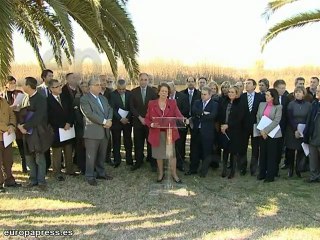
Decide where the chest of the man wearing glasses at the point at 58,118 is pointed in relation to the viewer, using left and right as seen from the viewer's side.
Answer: facing the viewer and to the right of the viewer

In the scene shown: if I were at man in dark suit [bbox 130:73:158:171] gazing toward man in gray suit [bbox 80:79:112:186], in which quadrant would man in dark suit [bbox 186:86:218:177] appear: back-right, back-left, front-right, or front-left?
back-left

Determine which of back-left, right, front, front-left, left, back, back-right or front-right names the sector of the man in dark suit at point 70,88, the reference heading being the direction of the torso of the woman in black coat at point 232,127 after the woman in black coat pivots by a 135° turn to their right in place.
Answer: left

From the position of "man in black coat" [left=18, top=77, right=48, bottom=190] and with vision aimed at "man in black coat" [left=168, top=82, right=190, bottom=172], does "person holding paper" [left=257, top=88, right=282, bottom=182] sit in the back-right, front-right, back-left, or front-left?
front-right

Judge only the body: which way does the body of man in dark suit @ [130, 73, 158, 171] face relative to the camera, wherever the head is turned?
toward the camera

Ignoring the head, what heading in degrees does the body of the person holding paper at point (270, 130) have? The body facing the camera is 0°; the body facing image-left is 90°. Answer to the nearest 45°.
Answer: approximately 45°

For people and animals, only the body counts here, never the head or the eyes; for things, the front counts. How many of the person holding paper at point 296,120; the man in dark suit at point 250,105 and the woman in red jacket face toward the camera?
3

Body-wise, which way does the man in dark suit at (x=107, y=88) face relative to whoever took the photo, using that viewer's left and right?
facing the viewer

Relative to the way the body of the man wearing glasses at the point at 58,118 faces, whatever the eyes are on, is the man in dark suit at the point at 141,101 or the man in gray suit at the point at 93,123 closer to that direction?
the man in gray suit

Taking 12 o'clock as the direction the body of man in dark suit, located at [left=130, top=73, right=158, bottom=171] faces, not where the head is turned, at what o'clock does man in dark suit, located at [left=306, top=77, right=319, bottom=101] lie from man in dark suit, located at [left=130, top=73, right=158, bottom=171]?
man in dark suit, located at [left=306, top=77, right=319, bottom=101] is roughly at 9 o'clock from man in dark suit, located at [left=130, top=73, right=158, bottom=171].

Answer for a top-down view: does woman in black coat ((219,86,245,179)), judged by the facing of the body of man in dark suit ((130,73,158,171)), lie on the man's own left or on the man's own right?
on the man's own left

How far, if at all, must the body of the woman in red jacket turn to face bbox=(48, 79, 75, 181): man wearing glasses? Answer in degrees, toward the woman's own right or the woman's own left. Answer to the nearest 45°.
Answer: approximately 90° to the woman's own right

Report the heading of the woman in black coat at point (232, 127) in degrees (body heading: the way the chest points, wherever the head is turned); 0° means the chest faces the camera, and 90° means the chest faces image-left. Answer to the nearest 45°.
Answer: approximately 45°

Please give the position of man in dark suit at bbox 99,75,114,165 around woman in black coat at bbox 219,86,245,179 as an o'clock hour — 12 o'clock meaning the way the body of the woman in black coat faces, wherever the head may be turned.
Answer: The man in dark suit is roughly at 2 o'clock from the woman in black coat.
